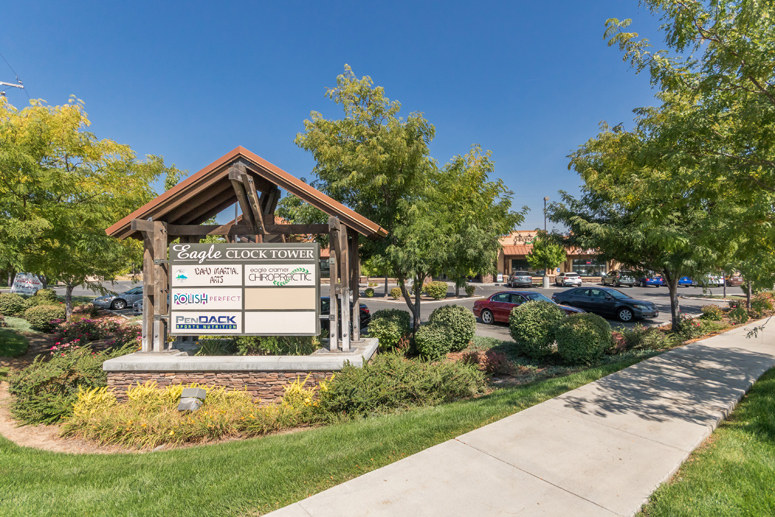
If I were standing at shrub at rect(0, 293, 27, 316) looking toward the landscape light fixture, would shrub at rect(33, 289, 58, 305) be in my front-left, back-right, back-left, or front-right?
back-left

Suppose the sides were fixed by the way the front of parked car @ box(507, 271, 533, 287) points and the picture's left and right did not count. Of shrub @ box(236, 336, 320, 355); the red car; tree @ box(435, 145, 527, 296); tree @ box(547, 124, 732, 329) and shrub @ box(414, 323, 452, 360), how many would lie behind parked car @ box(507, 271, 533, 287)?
5

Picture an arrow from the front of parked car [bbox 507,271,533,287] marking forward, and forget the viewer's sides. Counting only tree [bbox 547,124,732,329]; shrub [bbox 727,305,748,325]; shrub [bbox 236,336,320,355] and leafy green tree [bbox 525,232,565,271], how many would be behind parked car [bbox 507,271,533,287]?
3

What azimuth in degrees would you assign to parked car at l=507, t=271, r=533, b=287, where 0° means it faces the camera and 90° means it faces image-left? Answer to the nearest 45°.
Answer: approximately 180°

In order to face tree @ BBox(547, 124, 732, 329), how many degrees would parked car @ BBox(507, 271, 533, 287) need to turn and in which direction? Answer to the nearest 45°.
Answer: approximately 180°

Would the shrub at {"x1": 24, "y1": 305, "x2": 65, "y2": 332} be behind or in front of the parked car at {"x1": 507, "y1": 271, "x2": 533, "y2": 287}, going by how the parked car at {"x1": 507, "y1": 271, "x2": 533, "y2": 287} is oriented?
behind

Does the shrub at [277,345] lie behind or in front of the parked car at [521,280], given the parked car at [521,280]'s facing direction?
behind
